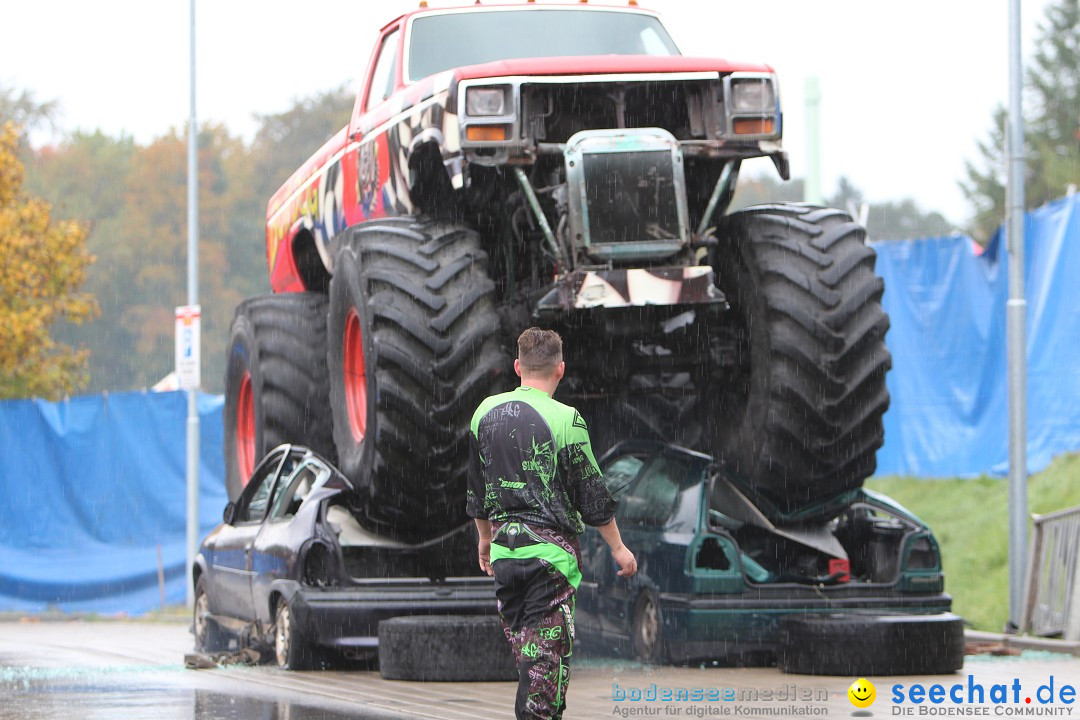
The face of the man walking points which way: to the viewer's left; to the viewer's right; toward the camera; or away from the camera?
away from the camera

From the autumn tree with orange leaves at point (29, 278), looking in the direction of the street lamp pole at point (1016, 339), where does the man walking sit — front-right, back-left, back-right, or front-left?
front-right

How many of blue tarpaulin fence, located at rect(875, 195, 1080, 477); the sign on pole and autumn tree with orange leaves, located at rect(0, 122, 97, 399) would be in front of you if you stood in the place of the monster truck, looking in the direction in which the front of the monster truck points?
0

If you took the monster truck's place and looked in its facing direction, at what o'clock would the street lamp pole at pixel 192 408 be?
The street lamp pole is roughly at 5 o'clock from the monster truck.

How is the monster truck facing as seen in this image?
toward the camera

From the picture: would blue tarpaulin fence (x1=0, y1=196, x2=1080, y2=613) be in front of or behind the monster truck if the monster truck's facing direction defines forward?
behind

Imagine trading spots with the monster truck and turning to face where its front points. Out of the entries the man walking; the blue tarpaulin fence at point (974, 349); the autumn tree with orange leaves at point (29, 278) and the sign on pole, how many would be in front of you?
1

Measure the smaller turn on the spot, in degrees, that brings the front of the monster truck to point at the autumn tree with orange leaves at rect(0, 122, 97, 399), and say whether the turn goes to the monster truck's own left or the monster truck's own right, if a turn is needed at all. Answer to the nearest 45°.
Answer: approximately 135° to the monster truck's own right

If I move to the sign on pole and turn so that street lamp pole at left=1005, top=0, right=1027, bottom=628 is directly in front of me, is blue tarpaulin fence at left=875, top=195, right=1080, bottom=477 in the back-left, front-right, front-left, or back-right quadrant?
front-left
